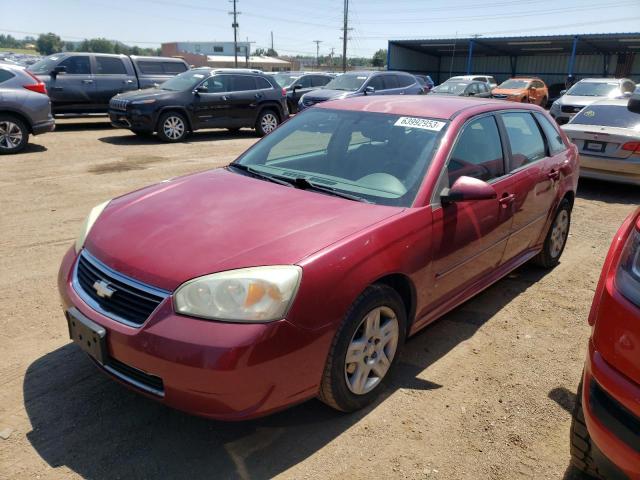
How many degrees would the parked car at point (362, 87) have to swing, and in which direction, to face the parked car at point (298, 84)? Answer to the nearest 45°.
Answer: approximately 90° to its right

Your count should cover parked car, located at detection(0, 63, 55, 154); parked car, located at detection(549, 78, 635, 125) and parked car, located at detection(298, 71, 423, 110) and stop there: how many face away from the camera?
0

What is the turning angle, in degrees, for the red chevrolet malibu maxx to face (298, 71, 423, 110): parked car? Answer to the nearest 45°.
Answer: approximately 135° to its right

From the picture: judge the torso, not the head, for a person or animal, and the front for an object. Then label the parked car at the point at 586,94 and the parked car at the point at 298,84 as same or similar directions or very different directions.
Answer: same or similar directions

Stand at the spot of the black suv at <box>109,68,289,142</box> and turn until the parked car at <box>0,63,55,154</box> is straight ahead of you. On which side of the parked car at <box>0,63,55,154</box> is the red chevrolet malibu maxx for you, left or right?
left

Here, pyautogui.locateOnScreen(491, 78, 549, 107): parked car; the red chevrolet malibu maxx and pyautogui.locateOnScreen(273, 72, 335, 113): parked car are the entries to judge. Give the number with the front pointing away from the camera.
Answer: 0

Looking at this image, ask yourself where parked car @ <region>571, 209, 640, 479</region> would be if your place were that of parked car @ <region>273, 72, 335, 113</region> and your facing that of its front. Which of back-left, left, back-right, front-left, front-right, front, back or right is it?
front-left

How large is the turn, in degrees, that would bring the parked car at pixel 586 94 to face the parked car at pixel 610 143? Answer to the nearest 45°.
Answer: approximately 45° to its left

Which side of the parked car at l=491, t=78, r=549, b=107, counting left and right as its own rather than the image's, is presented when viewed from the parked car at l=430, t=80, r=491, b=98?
front

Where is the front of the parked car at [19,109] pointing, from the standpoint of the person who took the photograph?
facing to the left of the viewer

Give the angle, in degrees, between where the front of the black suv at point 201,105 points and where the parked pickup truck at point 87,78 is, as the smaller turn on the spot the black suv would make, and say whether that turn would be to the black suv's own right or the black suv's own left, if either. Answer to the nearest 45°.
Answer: approximately 90° to the black suv's own right

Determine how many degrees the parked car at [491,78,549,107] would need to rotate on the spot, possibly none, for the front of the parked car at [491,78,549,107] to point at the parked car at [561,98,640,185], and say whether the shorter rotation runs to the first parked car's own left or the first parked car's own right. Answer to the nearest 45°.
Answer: approximately 45° to the first parked car's own left

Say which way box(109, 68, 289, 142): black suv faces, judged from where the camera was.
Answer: facing the viewer and to the left of the viewer

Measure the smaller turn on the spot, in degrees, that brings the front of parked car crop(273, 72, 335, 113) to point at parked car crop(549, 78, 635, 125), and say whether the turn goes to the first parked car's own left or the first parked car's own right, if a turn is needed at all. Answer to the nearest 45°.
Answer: approximately 90° to the first parked car's own left

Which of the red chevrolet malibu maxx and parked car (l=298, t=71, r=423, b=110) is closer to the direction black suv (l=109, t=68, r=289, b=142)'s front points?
the red chevrolet malibu maxx

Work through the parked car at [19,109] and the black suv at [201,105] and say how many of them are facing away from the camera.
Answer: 0
